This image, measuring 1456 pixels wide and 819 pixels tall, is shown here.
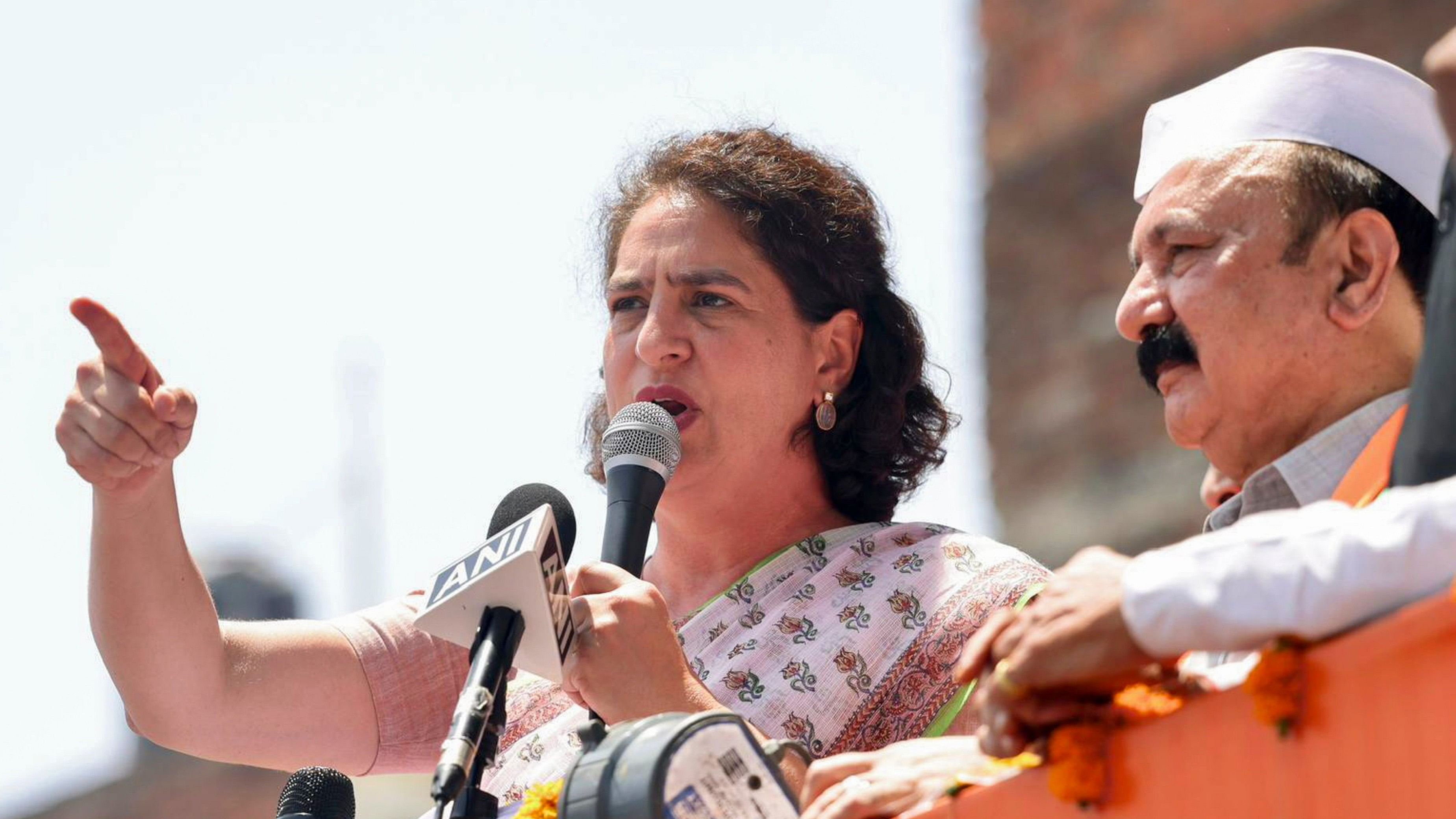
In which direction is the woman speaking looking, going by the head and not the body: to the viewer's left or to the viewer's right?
to the viewer's left

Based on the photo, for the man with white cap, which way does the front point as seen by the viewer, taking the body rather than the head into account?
to the viewer's left

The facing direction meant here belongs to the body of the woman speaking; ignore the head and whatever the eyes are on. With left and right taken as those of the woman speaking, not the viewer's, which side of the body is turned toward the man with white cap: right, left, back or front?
left

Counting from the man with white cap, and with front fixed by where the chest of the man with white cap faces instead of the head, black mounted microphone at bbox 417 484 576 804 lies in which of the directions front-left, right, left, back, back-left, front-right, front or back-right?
front-left

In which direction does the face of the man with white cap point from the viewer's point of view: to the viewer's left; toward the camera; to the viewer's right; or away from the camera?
to the viewer's left

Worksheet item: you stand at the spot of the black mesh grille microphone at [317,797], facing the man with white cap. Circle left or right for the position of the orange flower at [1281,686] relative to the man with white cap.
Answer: right

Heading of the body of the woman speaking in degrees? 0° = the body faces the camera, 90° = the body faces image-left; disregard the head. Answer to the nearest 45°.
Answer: approximately 45°

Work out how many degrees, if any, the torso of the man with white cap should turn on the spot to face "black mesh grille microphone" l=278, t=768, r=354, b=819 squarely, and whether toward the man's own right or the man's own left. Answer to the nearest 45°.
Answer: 0° — they already face it

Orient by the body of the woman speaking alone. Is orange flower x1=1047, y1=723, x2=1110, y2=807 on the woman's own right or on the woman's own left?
on the woman's own left

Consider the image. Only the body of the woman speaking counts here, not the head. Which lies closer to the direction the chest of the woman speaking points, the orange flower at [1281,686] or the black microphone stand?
the black microphone stand

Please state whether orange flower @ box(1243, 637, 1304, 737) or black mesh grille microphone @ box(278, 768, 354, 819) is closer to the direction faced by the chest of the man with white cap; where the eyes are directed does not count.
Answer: the black mesh grille microphone

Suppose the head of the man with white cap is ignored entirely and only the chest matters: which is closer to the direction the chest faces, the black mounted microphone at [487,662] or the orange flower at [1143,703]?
the black mounted microphone
